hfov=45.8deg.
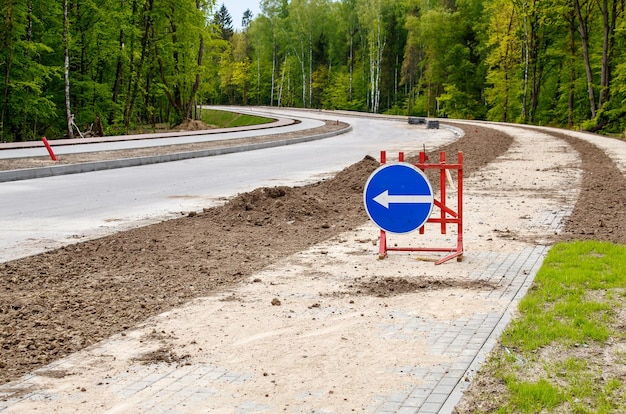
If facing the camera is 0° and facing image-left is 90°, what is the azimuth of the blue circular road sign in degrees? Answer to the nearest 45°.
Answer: approximately 0°

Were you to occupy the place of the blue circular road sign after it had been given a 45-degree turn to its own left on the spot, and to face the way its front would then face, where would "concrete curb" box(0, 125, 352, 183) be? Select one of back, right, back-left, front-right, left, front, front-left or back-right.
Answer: back
